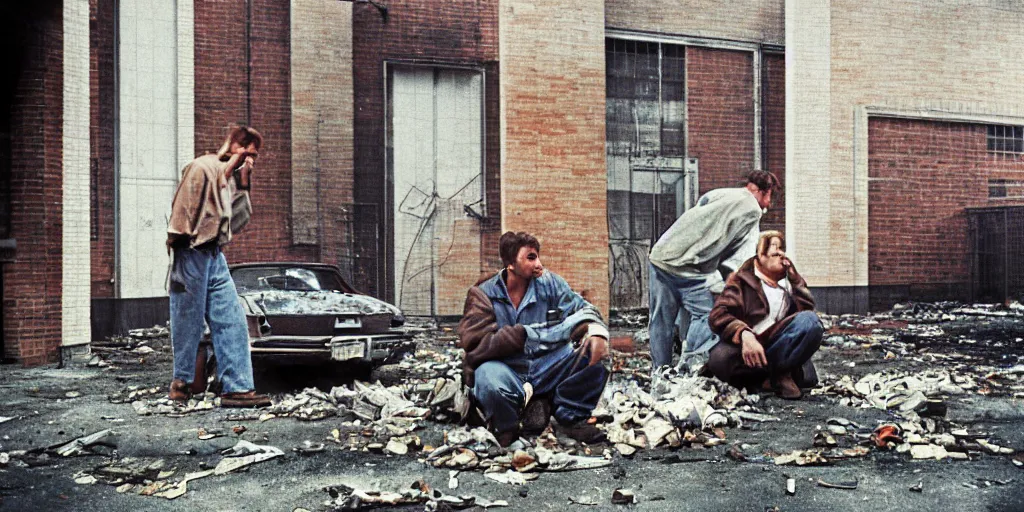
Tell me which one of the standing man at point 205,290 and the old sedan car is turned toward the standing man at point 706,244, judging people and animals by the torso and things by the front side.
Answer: the standing man at point 205,290

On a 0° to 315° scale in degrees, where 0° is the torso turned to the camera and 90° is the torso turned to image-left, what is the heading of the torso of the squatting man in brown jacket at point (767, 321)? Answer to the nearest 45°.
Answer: approximately 315°

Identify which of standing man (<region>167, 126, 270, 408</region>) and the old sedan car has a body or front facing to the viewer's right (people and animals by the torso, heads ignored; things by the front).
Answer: the standing man

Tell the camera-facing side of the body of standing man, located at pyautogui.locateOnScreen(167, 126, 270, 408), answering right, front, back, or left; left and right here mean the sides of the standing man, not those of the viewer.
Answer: right

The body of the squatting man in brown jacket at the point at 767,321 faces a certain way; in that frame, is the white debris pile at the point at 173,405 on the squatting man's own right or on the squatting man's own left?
on the squatting man's own right

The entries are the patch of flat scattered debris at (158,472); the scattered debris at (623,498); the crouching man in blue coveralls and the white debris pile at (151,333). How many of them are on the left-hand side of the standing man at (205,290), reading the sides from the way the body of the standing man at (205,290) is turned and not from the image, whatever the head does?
1

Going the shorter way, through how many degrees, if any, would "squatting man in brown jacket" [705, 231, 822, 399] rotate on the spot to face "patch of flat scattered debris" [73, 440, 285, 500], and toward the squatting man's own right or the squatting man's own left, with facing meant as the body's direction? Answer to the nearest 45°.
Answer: approximately 90° to the squatting man's own right

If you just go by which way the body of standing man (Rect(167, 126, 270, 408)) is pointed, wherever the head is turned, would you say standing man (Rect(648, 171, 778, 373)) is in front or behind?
in front

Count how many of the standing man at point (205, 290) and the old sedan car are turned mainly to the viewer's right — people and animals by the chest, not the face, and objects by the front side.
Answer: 1

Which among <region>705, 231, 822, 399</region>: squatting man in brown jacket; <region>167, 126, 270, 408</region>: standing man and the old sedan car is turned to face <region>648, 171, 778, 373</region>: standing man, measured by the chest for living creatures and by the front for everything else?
<region>167, 126, 270, 408</region>: standing man
